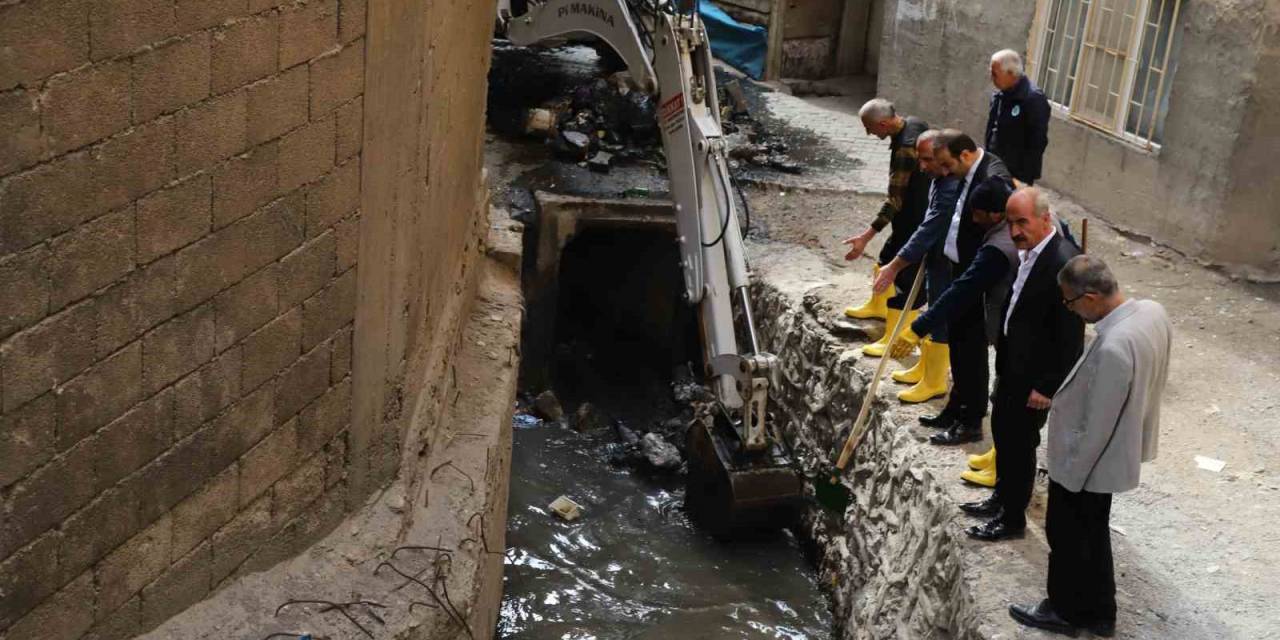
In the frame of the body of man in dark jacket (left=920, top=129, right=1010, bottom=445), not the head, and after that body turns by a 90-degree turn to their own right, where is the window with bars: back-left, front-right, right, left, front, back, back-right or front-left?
front

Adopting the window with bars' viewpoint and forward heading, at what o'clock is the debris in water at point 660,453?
The debris in water is roughly at 12 o'clock from the window with bars.

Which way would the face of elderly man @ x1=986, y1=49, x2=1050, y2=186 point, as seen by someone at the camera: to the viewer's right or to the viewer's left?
to the viewer's left

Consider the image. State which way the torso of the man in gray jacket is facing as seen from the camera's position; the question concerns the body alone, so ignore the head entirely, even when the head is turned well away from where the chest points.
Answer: to the viewer's left

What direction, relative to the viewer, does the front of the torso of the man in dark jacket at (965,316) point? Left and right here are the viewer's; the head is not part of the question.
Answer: facing to the left of the viewer

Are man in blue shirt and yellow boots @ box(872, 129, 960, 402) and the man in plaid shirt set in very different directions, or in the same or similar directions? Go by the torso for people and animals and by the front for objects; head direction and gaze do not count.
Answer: same or similar directions

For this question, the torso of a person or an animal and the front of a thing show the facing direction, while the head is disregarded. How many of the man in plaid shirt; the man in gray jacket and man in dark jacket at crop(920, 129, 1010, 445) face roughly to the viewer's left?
3

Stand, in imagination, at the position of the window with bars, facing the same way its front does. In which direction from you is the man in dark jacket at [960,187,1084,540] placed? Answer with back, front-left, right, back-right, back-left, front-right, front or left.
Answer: front-left

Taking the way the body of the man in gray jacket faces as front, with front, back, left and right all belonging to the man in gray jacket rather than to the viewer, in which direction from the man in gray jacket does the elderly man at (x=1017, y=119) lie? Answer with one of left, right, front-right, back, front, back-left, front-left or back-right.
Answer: right

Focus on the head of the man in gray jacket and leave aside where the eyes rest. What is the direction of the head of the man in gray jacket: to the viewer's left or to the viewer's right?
to the viewer's left

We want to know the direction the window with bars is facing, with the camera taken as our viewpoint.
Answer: facing the viewer and to the left of the viewer

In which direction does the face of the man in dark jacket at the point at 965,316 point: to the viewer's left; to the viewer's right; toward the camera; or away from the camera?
to the viewer's left

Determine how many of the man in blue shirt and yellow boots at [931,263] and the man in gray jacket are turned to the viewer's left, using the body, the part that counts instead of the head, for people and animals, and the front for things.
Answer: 2

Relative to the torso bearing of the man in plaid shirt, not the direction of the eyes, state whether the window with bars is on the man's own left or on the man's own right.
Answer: on the man's own right

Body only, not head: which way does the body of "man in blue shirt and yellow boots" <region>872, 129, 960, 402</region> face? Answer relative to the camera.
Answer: to the viewer's left

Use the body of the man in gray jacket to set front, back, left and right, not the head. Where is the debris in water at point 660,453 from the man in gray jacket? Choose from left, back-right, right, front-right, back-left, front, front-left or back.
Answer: front-right

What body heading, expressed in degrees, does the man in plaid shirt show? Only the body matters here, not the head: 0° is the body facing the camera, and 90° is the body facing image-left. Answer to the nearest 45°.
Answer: approximately 90°
